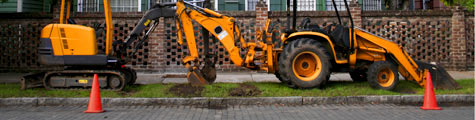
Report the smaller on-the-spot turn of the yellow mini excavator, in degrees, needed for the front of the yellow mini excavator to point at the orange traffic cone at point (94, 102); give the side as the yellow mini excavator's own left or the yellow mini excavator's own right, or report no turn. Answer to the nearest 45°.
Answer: approximately 90° to the yellow mini excavator's own right

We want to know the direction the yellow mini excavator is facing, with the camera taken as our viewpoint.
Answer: facing to the right of the viewer

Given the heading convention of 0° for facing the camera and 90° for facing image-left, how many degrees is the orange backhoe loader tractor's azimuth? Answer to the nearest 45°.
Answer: approximately 270°

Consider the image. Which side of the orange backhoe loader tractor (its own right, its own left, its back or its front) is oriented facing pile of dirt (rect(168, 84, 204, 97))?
back

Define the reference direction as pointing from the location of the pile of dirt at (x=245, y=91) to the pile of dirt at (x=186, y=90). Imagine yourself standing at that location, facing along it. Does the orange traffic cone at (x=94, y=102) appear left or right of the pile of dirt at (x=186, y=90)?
left

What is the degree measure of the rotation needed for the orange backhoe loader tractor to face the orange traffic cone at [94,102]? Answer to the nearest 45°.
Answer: approximately 135° to its right

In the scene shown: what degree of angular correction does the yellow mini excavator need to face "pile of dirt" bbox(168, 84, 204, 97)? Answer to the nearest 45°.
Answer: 0° — it already faces it

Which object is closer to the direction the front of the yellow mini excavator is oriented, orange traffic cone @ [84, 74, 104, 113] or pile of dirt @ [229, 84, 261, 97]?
the pile of dirt
